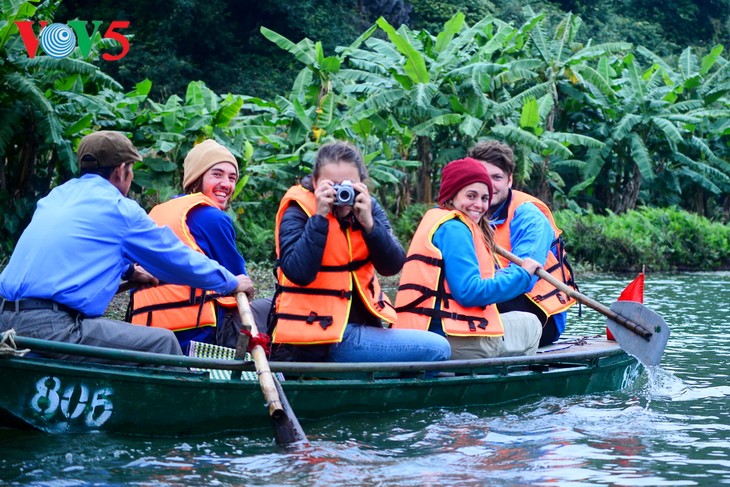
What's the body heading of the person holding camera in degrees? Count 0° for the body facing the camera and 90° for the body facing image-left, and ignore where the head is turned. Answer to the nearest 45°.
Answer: approximately 315°

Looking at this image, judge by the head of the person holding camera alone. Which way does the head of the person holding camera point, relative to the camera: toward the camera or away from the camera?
toward the camera

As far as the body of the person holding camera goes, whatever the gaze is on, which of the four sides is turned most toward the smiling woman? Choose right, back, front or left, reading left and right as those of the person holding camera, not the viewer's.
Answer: left

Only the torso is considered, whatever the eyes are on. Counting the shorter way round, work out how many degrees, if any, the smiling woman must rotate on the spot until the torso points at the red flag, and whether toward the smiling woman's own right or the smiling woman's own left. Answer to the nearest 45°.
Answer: approximately 45° to the smiling woman's own left
